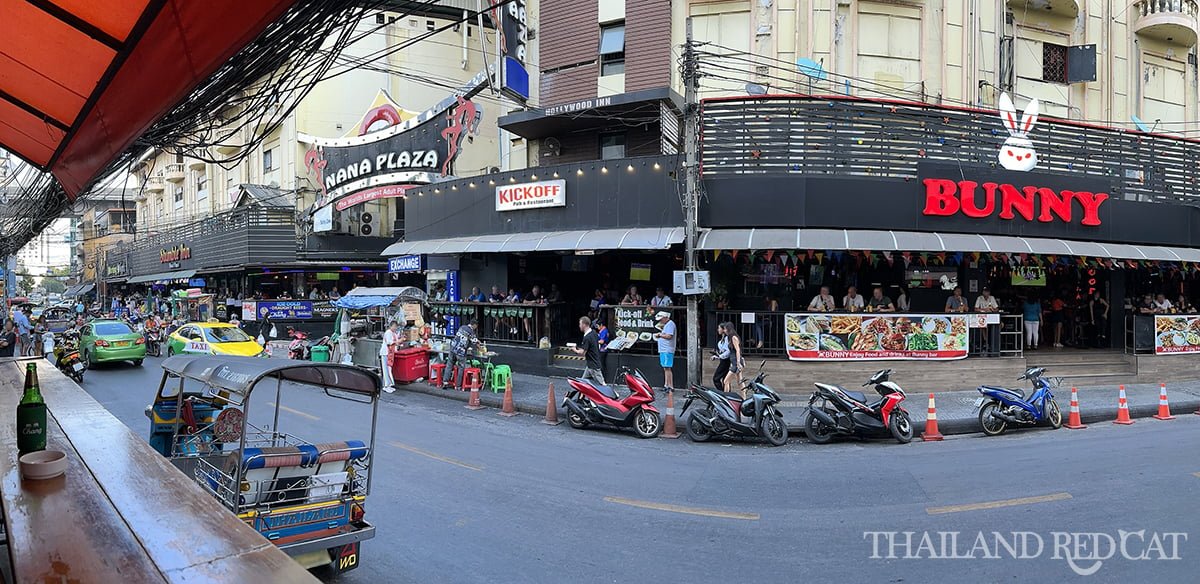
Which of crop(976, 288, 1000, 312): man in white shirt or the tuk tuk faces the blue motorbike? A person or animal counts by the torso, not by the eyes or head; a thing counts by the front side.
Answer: the man in white shirt

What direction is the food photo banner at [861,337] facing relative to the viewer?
toward the camera

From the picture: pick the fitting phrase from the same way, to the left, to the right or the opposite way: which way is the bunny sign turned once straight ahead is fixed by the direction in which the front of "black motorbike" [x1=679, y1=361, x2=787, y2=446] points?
to the right

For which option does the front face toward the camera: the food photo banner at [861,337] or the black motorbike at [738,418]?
the food photo banner

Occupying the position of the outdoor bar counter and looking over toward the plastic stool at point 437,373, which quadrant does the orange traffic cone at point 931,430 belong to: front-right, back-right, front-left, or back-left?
front-right

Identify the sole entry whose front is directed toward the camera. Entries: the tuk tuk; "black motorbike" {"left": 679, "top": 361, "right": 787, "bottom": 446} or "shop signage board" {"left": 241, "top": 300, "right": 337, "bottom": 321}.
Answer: the shop signage board

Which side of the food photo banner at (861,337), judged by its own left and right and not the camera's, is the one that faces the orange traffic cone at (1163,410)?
left

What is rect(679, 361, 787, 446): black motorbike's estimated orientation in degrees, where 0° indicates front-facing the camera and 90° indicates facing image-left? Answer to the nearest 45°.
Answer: approximately 270°

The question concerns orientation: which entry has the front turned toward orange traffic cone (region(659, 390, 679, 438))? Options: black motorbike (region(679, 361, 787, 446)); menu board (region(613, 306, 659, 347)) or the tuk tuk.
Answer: the menu board

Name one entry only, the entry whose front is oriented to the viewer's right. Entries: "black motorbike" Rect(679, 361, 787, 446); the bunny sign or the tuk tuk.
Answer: the black motorbike

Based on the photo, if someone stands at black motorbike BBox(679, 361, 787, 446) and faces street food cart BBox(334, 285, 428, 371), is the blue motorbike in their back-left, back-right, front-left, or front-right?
back-right

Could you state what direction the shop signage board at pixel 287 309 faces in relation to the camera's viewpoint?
facing the viewer

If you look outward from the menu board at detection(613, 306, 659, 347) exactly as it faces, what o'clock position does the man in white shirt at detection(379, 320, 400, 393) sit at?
The man in white shirt is roughly at 3 o'clock from the menu board.

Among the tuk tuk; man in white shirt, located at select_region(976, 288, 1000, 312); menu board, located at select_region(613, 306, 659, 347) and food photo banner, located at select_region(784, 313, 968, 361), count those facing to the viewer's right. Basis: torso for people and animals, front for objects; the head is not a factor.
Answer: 0

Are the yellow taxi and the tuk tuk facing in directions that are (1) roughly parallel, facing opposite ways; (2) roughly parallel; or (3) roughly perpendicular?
roughly parallel, facing opposite ways

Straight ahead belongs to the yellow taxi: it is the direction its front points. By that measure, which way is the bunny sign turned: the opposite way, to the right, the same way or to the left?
to the right

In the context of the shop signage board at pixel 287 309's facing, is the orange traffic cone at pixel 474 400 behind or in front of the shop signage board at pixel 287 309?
in front

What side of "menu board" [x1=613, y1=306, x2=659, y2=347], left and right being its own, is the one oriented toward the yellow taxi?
right
